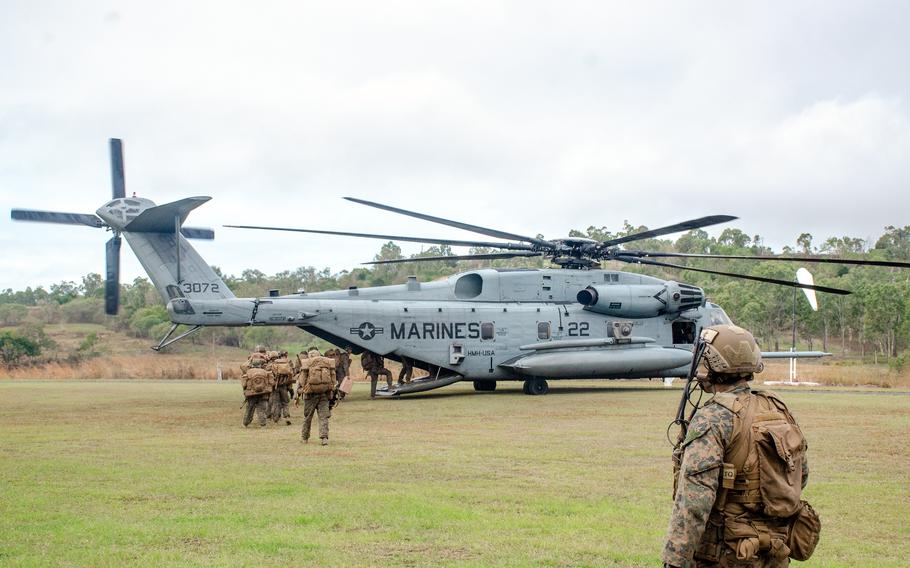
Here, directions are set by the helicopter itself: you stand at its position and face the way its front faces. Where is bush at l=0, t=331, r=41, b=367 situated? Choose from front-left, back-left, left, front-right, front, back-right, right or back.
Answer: back-left

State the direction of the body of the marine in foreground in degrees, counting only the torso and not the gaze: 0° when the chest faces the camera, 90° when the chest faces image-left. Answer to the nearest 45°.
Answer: approximately 135°

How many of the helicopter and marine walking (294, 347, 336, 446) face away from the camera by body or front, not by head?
1

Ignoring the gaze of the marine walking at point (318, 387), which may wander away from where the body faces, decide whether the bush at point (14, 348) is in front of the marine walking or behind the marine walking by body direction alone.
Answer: in front

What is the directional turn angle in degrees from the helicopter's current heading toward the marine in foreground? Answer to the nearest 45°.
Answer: approximately 90° to its right

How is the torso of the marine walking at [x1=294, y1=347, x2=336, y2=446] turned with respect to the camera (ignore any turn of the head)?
away from the camera

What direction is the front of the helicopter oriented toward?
to the viewer's right

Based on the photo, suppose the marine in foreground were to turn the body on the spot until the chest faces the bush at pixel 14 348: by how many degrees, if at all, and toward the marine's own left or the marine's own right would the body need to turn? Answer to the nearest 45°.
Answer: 0° — they already face it

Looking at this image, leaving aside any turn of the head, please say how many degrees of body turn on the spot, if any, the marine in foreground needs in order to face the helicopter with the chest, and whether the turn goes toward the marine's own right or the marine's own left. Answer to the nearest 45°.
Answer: approximately 45° to the marine's own right

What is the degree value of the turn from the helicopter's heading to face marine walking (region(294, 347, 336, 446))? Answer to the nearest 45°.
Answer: approximately 90° to its right

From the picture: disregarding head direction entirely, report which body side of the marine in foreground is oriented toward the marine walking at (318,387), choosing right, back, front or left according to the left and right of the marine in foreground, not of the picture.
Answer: front

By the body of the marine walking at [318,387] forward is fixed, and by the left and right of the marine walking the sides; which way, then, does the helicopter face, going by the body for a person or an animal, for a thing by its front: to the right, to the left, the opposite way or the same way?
to the right

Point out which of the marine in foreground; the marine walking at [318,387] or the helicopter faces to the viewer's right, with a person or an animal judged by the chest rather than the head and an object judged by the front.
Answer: the helicopter

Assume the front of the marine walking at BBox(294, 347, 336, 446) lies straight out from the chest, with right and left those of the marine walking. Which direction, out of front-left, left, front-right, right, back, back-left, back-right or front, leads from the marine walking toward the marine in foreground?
back
